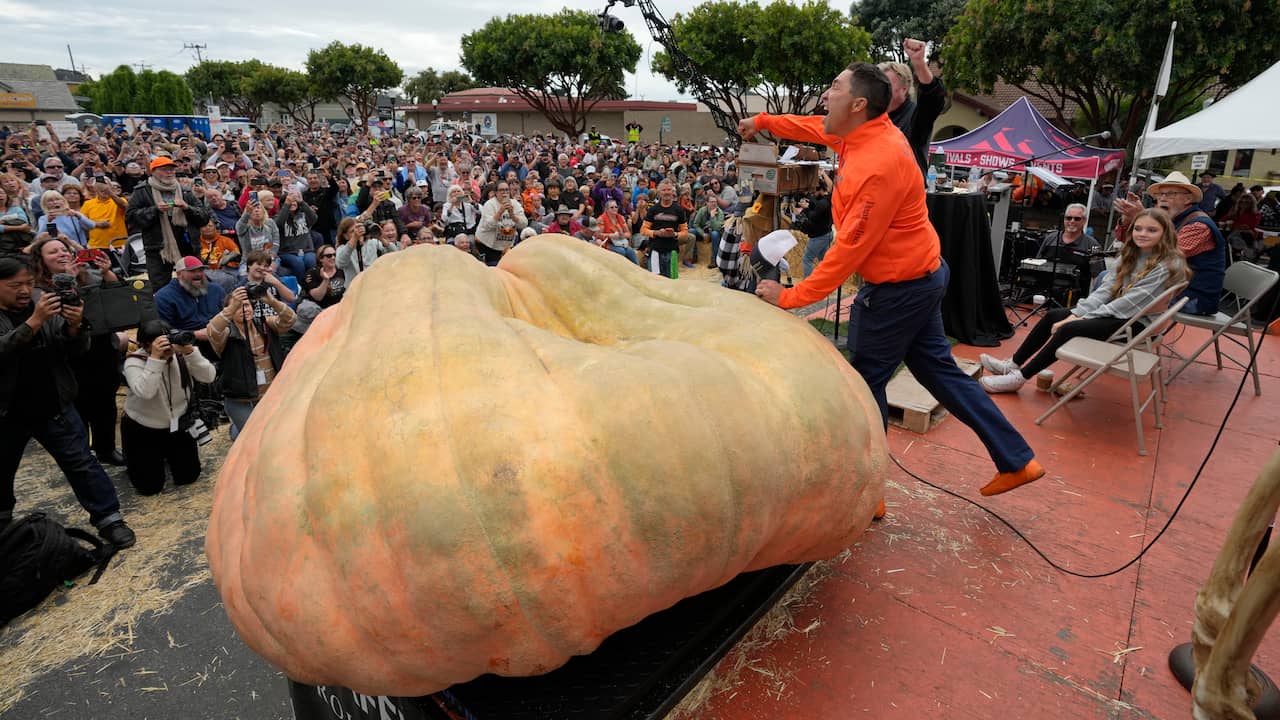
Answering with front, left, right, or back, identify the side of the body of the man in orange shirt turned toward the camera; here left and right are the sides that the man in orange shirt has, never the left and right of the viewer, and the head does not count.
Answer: left

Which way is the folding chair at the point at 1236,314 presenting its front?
to the viewer's left

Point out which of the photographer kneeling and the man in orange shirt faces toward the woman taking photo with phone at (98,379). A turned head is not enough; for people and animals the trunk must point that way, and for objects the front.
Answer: the man in orange shirt

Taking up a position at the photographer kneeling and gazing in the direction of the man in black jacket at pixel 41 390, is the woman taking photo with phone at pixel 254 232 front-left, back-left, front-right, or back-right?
back-right

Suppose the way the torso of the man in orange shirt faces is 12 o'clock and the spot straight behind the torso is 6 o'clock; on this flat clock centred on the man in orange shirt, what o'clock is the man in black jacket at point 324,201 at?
The man in black jacket is roughly at 1 o'clock from the man in orange shirt.

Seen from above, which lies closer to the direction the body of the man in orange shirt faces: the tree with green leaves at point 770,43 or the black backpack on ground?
the black backpack on ground

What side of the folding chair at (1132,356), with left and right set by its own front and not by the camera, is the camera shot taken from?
left

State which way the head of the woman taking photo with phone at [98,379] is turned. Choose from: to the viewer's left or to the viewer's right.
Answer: to the viewer's right

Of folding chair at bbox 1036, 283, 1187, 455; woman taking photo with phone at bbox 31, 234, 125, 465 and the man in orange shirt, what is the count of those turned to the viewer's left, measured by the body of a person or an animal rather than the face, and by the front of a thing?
2

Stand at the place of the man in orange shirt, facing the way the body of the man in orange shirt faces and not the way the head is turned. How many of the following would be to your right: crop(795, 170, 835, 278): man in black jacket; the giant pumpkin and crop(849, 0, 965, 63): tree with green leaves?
2
